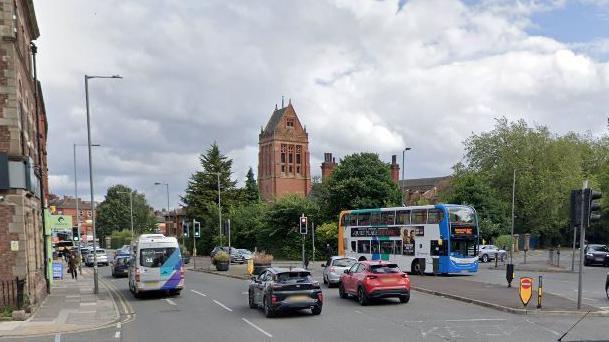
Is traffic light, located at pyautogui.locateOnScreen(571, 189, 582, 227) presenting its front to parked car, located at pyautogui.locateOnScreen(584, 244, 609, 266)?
yes

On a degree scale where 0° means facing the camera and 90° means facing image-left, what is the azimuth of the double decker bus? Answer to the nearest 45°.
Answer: approximately 315°

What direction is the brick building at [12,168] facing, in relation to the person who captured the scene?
facing to the right of the viewer

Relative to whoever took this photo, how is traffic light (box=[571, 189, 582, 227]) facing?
facing away from the viewer
